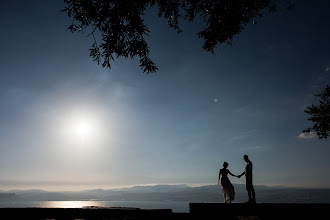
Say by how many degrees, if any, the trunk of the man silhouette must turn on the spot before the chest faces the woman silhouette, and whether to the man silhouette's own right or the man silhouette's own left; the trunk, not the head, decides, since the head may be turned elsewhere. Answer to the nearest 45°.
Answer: approximately 45° to the man silhouette's own right

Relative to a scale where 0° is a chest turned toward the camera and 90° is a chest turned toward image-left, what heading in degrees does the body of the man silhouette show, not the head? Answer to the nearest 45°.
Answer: approximately 90°
